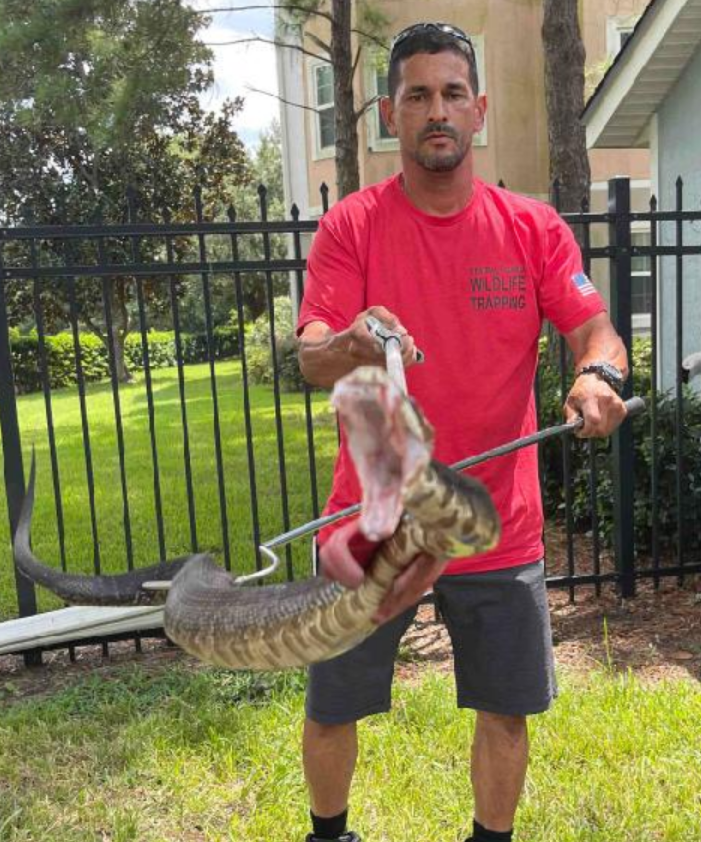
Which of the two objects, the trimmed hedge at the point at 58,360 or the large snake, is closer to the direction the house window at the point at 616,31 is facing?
the large snake

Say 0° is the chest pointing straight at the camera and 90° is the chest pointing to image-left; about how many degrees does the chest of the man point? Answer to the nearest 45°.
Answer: approximately 0°

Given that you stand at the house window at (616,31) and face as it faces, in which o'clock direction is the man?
The man is roughly at 12 o'clock from the house window.

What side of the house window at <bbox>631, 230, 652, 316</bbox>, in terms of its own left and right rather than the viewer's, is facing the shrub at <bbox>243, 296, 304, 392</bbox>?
right

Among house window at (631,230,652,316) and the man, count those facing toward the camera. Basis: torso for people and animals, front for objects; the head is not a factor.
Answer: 2

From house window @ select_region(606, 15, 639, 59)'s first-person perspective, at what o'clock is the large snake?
The large snake is roughly at 12 o'clock from the house window.
